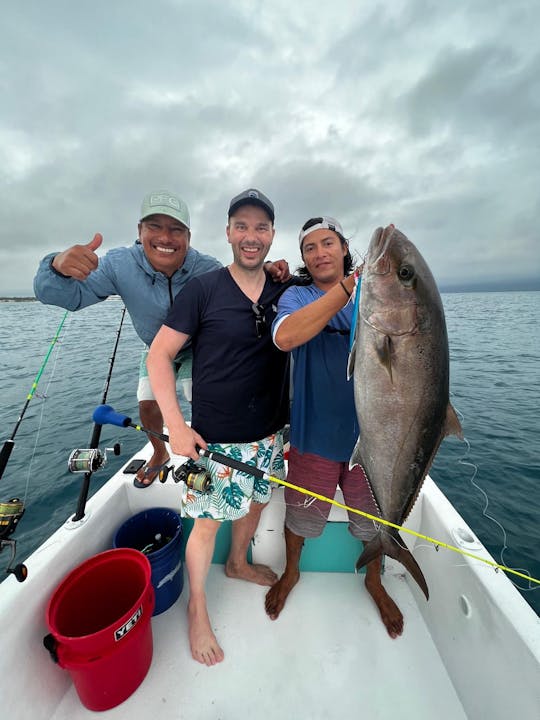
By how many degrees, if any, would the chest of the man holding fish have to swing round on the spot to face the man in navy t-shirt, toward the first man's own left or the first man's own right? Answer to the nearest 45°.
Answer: approximately 90° to the first man's own right

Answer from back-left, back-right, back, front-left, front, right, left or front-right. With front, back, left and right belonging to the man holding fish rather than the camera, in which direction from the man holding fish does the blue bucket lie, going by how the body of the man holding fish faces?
right

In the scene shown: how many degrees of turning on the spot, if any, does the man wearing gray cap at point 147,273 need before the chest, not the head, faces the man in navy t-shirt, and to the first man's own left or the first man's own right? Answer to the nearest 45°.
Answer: approximately 45° to the first man's own left

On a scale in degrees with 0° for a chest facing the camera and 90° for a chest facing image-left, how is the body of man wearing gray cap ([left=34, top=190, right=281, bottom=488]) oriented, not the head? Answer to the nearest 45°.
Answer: approximately 0°

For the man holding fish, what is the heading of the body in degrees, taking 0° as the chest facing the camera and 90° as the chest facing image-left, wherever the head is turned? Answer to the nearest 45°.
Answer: approximately 0°

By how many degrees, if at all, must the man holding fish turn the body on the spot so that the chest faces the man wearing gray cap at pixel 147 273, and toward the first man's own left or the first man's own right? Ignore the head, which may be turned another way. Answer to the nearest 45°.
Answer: approximately 90° to the first man's own right

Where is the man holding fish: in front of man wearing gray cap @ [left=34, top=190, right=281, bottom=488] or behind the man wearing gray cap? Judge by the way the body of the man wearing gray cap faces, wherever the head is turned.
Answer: in front
